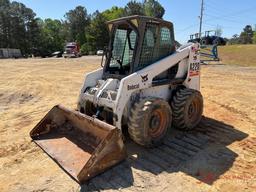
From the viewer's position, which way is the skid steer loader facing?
facing the viewer and to the left of the viewer
